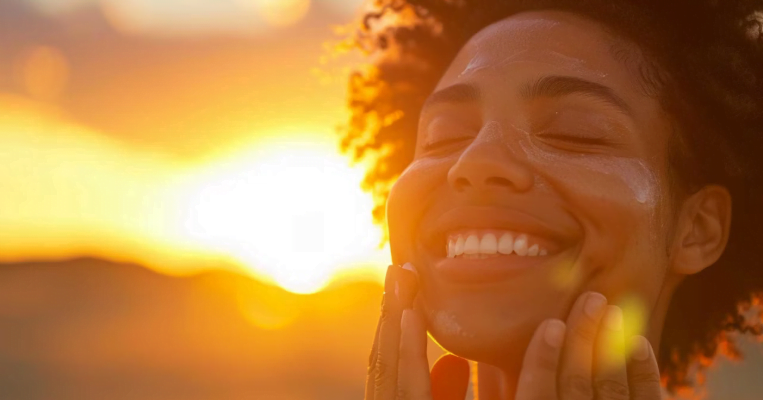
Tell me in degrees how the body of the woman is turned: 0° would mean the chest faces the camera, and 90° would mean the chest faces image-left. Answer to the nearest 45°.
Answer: approximately 45°
